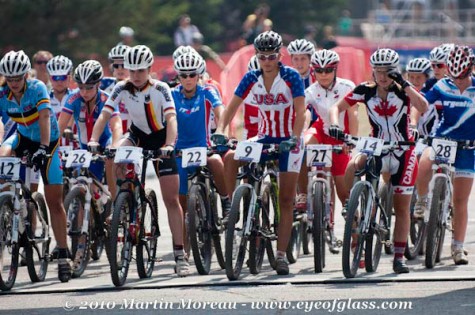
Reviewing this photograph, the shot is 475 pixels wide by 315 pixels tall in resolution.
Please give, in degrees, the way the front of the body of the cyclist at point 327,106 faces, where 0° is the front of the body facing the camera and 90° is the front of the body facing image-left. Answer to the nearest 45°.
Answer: approximately 0°

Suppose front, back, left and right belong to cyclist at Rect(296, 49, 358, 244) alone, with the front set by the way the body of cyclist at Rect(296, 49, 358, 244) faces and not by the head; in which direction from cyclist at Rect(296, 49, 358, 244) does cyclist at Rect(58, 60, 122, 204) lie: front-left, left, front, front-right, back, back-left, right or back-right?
right

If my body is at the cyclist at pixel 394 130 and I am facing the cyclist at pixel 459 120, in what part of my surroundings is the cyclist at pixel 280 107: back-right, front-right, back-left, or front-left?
back-left
